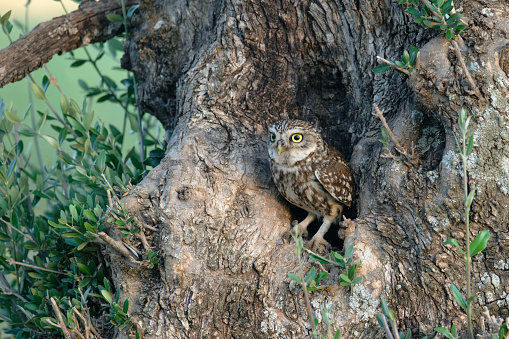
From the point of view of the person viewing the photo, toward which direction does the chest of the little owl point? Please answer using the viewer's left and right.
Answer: facing the viewer and to the left of the viewer

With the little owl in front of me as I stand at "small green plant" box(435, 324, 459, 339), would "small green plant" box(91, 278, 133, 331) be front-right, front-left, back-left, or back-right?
front-left

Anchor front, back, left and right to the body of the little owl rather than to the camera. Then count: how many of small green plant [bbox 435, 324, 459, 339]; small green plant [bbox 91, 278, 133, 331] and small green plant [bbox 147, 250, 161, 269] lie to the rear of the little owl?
0

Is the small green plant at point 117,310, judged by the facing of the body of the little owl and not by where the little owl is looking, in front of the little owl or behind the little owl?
in front

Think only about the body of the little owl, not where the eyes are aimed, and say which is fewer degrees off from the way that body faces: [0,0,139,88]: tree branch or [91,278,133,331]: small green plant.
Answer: the small green plant

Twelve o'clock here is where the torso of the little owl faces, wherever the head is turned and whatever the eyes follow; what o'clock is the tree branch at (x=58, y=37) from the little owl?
The tree branch is roughly at 3 o'clock from the little owl.

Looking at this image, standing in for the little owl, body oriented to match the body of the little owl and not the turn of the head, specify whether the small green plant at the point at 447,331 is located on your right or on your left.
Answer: on your left

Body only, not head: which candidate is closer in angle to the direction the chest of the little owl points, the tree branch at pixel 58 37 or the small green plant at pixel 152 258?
the small green plant

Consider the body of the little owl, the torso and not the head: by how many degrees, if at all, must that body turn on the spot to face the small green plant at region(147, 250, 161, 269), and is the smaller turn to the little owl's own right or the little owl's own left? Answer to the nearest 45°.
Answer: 0° — it already faces it
